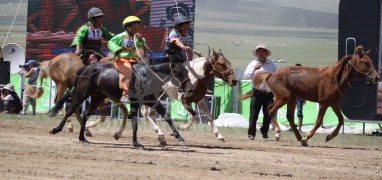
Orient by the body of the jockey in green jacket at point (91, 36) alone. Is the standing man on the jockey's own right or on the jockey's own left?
on the jockey's own left

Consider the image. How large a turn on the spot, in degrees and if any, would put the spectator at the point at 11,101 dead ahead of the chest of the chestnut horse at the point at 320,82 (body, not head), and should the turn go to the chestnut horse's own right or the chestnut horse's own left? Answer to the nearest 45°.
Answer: approximately 135° to the chestnut horse's own left

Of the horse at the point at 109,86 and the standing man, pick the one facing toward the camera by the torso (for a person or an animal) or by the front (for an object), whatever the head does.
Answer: the standing man

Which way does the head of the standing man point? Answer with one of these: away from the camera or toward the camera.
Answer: toward the camera

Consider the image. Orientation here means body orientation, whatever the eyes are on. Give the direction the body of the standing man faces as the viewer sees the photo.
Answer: toward the camera

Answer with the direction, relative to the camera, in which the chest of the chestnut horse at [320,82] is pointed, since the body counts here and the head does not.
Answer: to the viewer's right

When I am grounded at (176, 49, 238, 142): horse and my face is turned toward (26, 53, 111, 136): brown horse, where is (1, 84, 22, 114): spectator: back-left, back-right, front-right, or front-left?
front-right

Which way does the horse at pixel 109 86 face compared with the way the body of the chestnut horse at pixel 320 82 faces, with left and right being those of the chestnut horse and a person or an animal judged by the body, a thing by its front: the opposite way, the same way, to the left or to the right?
the same way

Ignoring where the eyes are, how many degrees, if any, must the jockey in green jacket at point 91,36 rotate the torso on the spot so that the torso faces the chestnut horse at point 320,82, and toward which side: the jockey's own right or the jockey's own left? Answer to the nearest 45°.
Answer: approximately 45° to the jockey's own left

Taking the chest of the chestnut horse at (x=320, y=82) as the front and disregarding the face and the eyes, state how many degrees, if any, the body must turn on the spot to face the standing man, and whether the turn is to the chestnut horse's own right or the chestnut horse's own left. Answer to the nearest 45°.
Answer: approximately 135° to the chestnut horse's own left

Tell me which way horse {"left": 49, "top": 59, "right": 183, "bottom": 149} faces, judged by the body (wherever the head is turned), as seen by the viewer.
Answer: to the viewer's right

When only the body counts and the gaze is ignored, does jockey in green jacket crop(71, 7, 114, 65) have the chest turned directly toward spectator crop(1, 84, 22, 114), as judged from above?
no

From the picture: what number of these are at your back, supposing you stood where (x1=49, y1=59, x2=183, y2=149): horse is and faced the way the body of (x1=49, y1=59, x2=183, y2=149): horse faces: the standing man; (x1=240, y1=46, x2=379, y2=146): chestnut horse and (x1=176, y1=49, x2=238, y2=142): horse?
0

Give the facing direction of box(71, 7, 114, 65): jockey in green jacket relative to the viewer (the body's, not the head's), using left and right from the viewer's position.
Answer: facing the viewer and to the right of the viewer
